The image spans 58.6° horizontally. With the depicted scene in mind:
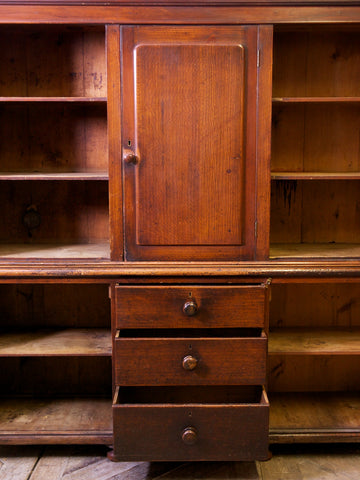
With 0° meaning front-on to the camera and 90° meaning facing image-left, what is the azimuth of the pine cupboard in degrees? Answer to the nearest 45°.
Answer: approximately 0°
